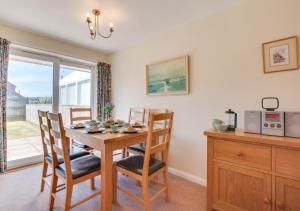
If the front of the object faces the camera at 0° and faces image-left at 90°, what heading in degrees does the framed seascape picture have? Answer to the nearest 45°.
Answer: approximately 45°

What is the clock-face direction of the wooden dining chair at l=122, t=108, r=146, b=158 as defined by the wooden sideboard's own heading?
The wooden dining chair is roughly at 2 o'clock from the wooden sideboard.

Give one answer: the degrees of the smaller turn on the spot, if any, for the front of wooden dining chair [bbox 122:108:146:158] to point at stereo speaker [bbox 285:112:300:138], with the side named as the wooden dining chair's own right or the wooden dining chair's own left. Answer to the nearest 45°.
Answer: approximately 90° to the wooden dining chair's own left

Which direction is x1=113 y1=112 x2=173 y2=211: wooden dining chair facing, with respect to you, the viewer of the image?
facing away from the viewer and to the left of the viewer

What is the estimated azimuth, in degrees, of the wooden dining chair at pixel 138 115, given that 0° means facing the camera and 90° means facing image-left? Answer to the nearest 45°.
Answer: approximately 45°

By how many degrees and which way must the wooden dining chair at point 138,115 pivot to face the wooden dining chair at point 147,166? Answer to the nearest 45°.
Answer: approximately 45° to its left

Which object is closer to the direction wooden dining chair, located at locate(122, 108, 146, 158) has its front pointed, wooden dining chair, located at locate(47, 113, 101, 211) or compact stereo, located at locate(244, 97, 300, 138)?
the wooden dining chair

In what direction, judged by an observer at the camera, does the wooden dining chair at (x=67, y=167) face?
facing away from the viewer and to the right of the viewer

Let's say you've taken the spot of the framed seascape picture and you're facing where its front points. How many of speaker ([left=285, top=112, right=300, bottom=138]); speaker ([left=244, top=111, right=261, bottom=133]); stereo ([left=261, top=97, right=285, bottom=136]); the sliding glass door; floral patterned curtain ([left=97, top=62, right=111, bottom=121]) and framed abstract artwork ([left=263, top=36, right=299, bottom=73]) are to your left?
4

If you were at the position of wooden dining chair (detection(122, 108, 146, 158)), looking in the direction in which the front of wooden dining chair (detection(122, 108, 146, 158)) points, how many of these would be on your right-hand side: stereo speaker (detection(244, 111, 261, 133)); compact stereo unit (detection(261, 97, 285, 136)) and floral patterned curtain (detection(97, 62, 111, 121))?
1

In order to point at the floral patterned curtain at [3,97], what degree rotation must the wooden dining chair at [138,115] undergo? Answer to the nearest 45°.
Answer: approximately 45° to its right

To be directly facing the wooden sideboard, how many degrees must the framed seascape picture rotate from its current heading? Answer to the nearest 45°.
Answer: approximately 90° to its left

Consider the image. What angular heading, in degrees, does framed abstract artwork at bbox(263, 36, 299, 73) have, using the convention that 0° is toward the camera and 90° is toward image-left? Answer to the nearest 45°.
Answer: approximately 45°
